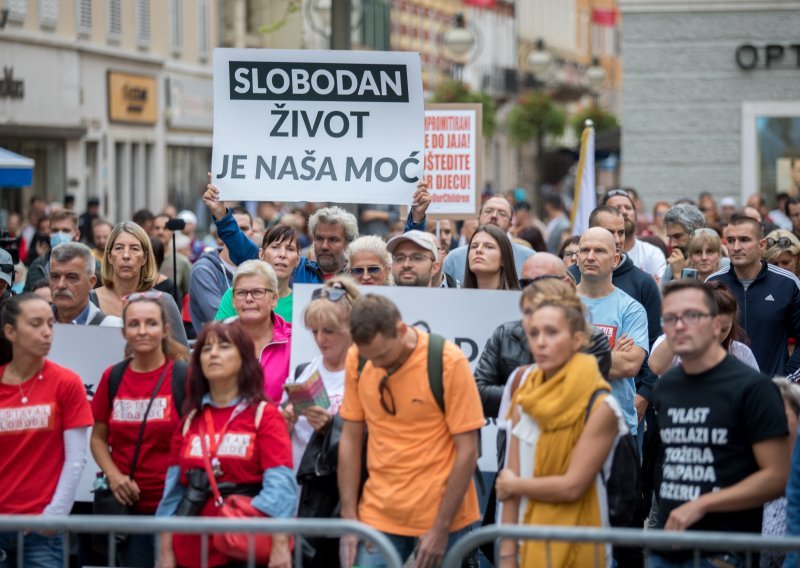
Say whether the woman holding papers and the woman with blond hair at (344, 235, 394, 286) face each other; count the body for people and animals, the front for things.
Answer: no

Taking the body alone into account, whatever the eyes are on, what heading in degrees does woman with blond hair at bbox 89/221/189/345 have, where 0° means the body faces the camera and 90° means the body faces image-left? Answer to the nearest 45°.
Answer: approximately 0°

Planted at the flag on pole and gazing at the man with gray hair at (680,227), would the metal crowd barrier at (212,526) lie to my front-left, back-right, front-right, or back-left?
front-right

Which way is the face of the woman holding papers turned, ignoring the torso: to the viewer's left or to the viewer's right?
to the viewer's left

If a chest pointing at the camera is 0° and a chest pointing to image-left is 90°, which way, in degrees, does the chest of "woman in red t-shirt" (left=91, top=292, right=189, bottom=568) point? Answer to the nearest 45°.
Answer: approximately 0°

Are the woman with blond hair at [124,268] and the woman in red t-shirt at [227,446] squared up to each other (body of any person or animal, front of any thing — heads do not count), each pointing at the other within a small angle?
no

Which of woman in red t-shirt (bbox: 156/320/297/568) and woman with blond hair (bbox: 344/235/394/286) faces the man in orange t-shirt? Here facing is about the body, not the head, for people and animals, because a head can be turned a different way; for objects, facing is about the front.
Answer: the woman with blond hair

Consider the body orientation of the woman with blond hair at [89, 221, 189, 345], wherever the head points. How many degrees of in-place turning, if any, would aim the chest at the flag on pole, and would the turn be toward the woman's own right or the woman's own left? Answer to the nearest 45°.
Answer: approximately 135° to the woman's own left

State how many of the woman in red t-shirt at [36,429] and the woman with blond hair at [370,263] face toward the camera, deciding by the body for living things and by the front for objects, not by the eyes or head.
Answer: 2

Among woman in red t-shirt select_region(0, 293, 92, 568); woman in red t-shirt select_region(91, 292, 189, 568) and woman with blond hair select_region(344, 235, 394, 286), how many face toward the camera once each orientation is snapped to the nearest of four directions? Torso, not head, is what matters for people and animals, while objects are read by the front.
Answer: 3

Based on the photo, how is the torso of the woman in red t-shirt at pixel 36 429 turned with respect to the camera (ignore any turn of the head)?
toward the camera

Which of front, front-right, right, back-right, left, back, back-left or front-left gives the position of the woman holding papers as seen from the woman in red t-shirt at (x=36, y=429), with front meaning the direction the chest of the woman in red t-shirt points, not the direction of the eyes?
left

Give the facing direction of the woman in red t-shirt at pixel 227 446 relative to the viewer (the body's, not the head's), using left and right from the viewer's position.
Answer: facing the viewer and to the left of the viewer

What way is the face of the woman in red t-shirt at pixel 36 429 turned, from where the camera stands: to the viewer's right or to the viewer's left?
to the viewer's right

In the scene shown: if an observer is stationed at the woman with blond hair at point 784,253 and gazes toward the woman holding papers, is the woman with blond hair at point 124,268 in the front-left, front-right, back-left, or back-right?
front-right

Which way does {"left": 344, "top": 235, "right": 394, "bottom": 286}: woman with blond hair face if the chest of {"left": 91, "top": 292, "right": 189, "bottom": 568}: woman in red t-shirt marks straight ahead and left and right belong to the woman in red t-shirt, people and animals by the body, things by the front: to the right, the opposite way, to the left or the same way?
the same way

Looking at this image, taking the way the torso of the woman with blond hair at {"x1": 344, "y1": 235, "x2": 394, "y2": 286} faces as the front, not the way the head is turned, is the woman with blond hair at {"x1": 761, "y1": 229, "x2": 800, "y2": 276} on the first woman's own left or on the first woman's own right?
on the first woman's own left

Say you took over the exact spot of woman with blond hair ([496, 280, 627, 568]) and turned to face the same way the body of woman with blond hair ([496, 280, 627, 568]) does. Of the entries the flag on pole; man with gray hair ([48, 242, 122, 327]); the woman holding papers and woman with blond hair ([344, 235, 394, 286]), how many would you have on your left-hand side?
0
